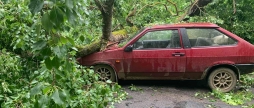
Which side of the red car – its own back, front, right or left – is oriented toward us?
left

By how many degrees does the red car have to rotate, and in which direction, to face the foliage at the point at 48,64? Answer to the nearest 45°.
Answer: approximately 45° to its left
